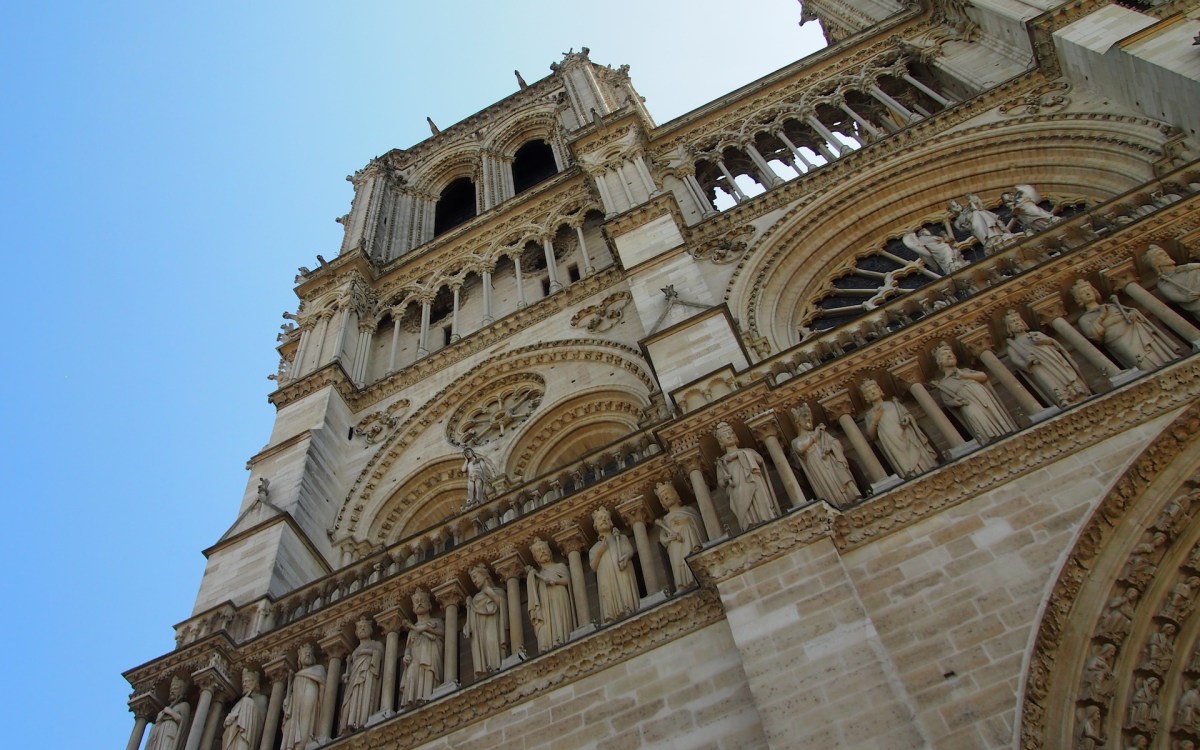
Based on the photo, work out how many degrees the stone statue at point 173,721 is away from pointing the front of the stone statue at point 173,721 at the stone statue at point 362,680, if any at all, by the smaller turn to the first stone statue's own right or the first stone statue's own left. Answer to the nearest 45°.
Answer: approximately 90° to the first stone statue's own left

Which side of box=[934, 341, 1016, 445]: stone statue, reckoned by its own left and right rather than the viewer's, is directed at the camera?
front

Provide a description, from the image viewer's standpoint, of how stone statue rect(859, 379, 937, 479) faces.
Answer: facing the viewer

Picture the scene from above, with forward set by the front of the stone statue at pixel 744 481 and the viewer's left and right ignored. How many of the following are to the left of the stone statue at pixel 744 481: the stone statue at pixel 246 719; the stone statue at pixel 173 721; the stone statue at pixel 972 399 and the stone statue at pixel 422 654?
1

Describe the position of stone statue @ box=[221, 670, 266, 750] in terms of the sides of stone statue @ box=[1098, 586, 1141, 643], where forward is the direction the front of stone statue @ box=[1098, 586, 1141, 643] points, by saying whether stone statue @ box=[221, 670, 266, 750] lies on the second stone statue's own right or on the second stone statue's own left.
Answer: on the second stone statue's own right

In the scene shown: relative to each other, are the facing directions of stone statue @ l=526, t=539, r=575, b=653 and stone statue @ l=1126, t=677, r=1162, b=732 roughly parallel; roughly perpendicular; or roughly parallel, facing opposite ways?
roughly parallel

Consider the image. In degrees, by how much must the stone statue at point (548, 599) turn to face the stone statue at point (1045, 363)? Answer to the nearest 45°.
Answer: approximately 90° to its left

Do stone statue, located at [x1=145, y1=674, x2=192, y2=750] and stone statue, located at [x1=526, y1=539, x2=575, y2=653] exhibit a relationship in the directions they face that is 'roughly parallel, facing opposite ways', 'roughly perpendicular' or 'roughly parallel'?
roughly parallel

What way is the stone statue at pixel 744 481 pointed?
toward the camera

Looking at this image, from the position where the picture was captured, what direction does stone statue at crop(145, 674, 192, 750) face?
facing the viewer and to the left of the viewer

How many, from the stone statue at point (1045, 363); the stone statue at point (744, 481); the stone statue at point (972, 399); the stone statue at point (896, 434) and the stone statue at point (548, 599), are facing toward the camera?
5

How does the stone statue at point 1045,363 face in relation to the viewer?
toward the camera
